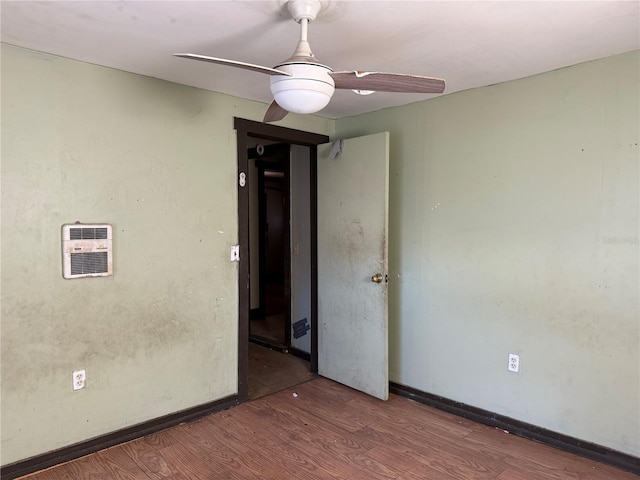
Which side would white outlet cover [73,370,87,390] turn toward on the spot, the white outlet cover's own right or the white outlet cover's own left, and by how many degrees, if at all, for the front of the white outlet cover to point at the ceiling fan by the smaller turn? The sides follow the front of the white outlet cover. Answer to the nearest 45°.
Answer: approximately 45° to the white outlet cover's own left

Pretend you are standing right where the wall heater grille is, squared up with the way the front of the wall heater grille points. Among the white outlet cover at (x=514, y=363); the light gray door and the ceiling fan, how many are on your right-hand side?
0

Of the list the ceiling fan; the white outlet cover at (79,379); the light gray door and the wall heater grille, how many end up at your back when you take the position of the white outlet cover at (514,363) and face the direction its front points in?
0

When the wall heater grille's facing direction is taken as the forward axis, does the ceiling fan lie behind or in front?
in front

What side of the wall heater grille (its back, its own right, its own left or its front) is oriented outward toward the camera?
front

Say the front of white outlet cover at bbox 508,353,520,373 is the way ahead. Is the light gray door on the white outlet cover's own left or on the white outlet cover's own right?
on the white outlet cover's own right

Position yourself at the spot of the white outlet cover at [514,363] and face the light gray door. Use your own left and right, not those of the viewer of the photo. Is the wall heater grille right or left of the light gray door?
left

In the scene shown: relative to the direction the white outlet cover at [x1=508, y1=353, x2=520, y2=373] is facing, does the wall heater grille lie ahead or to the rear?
ahead

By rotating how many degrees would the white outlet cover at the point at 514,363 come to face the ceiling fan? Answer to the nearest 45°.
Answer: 0° — it already faces it

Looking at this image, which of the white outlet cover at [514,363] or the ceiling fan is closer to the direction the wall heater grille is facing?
the ceiling fan

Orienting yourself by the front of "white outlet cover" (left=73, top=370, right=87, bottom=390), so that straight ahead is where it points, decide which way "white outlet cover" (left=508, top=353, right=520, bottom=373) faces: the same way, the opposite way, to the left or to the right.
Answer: to the right

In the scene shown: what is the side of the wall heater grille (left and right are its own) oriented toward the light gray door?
left

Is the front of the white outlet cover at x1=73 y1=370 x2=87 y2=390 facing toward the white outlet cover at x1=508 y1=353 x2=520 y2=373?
no

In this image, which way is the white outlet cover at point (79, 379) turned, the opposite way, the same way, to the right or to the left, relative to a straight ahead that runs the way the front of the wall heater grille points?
the same way
